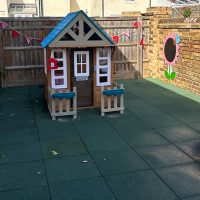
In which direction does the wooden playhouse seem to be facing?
toward the camera
